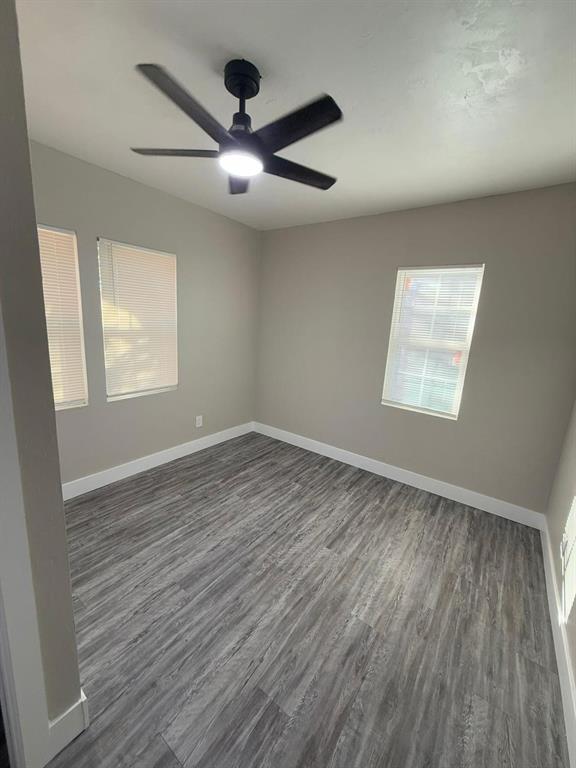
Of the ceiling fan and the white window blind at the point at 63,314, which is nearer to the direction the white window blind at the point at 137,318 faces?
the ceiling fan

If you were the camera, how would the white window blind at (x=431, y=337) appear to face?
facing the viewer and to the left of the viewer

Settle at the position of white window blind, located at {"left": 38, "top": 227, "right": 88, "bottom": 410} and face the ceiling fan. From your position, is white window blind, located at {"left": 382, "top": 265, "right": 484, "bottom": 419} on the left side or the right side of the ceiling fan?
left

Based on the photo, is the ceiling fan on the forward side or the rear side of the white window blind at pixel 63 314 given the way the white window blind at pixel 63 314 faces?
on the forward side

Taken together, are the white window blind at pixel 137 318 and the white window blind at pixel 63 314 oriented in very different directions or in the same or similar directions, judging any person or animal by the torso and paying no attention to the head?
same or similar directions

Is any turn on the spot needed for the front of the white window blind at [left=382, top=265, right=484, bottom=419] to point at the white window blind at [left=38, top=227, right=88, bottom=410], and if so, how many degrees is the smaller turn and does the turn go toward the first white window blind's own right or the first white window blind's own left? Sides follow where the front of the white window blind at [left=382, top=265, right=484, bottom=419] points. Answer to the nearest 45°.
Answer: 0° — it already faces it

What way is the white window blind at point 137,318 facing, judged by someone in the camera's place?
facing the viewer and to the right of the viewer

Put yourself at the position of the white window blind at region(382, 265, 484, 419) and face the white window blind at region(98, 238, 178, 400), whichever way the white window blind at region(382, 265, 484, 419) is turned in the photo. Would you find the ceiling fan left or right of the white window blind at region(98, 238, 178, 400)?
left

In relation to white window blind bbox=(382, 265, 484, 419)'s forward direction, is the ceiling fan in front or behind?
in front

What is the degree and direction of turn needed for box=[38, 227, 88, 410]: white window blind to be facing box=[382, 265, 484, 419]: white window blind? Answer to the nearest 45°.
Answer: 0° — it already faces it

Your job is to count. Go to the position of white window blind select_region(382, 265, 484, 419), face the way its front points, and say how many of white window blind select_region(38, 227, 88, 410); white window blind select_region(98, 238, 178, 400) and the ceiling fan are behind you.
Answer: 0

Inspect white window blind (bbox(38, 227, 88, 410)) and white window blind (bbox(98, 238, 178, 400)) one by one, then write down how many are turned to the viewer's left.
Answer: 0

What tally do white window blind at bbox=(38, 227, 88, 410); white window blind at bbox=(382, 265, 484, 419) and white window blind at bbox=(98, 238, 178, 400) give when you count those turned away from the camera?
0

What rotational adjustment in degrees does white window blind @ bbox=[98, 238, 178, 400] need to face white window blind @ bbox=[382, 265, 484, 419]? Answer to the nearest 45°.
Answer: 0° — it already faces it
